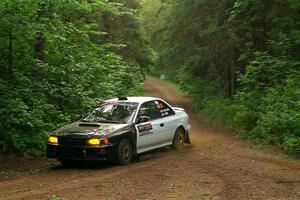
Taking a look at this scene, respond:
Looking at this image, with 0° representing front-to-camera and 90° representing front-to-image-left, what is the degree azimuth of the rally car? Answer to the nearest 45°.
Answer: approximately 45°
